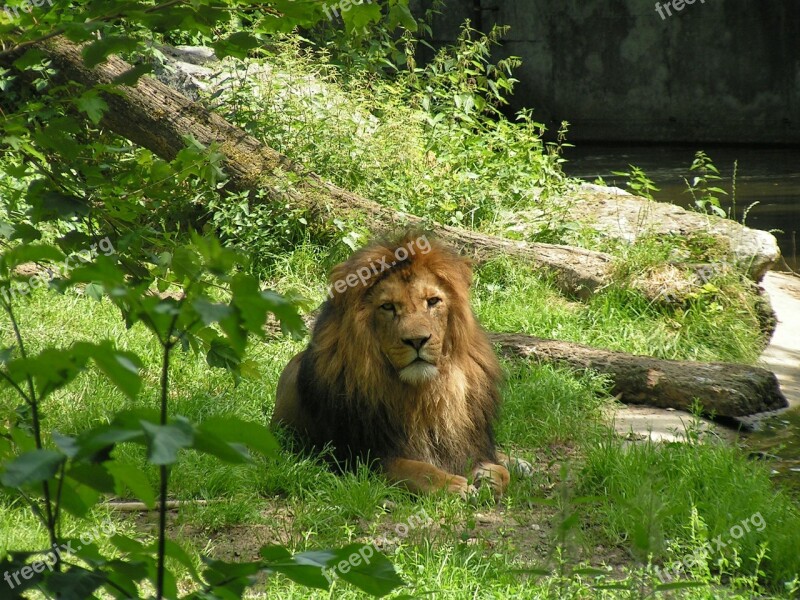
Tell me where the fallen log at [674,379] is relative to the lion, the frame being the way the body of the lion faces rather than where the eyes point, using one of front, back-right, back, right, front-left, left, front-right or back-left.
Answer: left

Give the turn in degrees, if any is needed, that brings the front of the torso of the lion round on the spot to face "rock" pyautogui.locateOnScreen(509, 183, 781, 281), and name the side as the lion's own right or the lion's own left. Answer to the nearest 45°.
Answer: approximately 90° to the lion's own left

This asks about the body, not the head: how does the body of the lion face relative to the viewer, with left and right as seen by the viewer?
facing the viewer and to the right of the viewer

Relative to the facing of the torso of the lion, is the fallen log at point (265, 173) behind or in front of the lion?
behind

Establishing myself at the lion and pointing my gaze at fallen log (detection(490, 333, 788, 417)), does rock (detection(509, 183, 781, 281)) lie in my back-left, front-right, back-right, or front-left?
front-left
